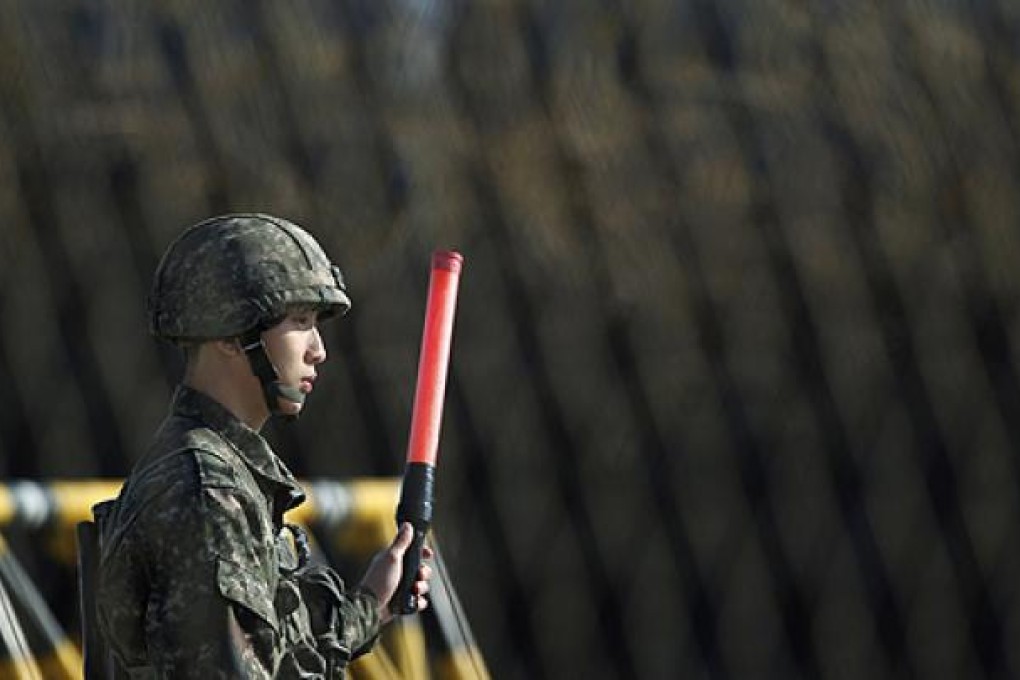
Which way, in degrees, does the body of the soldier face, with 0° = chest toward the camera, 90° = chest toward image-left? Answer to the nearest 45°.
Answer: approximately 270°

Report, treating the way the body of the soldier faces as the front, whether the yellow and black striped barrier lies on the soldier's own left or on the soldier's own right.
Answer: on the soldier's own left

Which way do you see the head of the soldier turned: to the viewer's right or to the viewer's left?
to the viewer's right
